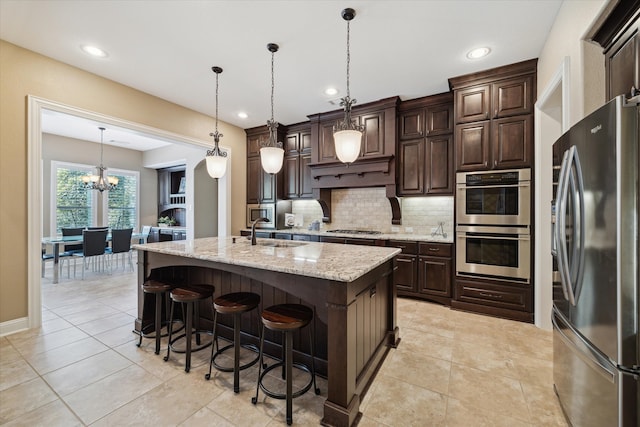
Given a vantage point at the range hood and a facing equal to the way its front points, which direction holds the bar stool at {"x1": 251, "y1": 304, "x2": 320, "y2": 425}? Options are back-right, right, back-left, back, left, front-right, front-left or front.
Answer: front-left

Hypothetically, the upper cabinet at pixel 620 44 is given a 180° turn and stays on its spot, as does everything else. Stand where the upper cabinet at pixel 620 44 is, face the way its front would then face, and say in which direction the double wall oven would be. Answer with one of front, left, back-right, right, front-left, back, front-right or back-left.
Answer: back-left

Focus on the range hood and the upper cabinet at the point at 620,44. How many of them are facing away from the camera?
0

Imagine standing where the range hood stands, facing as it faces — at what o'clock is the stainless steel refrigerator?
The stainless steel refrigerator is roughly at 10 o'clock from the range hood.

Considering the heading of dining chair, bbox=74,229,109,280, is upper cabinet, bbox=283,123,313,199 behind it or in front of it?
behind

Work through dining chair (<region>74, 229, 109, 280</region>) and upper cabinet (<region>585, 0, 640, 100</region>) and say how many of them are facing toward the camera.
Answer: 0

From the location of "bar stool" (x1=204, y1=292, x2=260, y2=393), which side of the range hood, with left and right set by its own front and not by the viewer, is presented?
front

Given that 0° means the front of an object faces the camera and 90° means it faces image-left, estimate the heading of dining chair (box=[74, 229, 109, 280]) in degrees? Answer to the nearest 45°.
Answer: approximately 135°

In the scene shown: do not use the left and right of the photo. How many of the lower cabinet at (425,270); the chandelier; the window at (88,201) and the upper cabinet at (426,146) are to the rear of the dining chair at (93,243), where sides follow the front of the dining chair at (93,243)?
2

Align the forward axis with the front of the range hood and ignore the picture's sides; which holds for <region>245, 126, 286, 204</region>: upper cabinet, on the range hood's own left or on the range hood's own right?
on the range hood's own right

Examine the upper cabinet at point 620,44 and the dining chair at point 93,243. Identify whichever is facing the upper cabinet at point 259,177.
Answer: the upper cabinet at point 620,44

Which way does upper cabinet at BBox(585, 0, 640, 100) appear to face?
to the viewer's left
